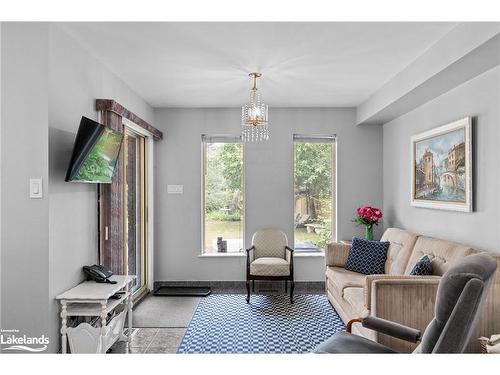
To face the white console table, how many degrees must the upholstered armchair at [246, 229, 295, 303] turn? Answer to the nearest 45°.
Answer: approximately 45° to its right

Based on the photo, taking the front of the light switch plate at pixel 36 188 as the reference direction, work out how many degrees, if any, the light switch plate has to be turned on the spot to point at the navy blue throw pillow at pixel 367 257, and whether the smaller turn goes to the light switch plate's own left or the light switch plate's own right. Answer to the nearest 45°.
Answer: approximately 90° to the light switch plate's own left

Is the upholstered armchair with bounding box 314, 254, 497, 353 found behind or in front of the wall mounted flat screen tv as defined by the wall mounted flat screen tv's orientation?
in front

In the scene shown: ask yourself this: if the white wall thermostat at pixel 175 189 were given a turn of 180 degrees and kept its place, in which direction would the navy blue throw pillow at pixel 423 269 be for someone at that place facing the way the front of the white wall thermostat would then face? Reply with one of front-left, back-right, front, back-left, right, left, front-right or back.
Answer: back-right

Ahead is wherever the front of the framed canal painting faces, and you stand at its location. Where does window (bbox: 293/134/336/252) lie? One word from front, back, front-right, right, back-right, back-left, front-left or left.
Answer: right

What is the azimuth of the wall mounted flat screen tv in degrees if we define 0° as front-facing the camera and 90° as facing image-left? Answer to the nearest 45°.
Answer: approximately 315°

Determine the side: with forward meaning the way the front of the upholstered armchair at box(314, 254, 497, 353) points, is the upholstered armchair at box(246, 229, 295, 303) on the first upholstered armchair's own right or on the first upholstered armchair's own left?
on the first upholstered armchair's own right

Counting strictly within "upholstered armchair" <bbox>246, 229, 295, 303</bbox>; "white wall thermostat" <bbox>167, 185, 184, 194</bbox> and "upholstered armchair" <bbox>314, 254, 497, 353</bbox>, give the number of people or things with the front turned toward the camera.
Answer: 2

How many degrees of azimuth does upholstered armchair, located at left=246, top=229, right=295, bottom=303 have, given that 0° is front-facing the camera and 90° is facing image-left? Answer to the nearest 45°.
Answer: approximately 0°
